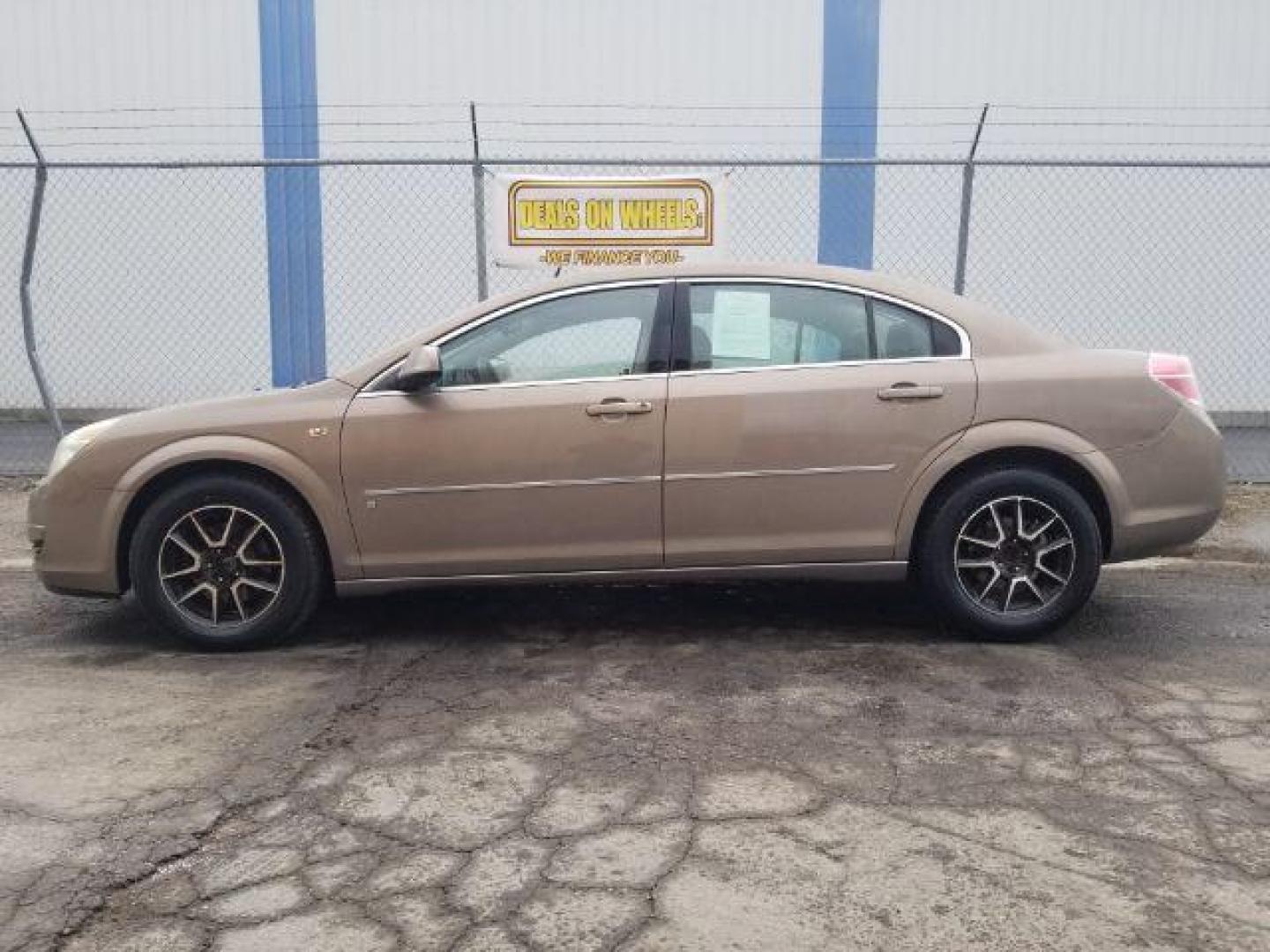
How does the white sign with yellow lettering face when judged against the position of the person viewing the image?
facing the viewer
